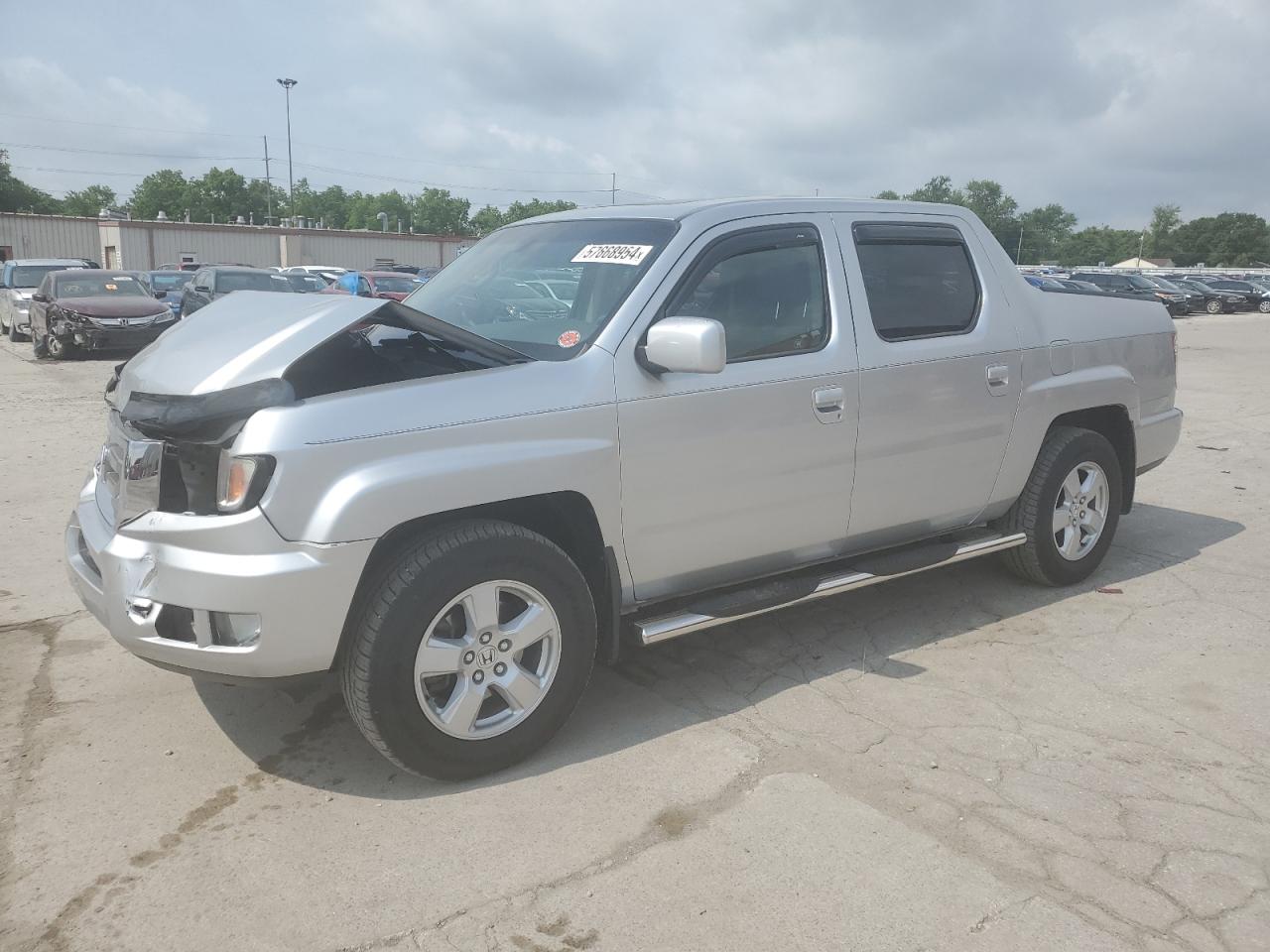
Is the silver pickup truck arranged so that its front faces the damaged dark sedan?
no

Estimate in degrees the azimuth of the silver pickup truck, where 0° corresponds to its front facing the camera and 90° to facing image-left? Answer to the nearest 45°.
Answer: approximately 45°
